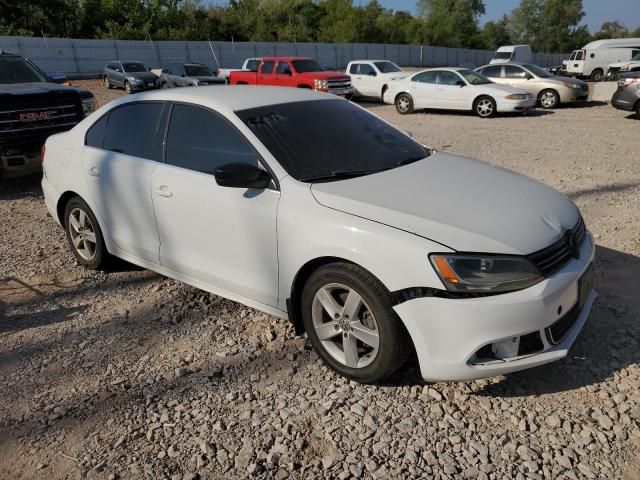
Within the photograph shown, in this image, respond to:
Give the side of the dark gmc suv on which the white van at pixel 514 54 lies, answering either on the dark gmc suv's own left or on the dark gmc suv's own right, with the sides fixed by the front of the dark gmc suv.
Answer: on the dark gmc suv's own left

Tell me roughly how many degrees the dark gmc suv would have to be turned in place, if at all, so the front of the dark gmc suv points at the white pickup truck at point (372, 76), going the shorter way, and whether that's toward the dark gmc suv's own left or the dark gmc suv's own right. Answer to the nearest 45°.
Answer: approximately 90° to the dark gmc suv's own left

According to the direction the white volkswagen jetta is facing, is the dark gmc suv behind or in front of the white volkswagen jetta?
behind

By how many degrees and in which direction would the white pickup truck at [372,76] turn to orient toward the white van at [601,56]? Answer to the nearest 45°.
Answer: approximately 90° to its left

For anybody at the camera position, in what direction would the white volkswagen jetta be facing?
facing the viewer and to the right of the viewer

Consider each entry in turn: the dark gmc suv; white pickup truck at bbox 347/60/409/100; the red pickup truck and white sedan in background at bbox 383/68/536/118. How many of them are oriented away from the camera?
0

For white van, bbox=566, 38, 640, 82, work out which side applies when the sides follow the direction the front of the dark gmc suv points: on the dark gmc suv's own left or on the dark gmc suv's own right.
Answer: on the dark gmc suv's own left

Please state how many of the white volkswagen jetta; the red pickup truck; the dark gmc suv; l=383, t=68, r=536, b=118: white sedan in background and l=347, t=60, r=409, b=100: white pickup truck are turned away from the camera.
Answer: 0

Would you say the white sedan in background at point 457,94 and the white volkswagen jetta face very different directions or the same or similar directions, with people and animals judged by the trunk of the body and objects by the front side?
same or similar directions

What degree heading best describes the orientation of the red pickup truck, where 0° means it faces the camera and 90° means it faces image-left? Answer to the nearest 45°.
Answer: approximately 315°

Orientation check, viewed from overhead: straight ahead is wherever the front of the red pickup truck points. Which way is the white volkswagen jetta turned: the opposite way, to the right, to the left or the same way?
the same way

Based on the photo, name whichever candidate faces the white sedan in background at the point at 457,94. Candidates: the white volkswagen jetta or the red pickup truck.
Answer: the red pickup truck

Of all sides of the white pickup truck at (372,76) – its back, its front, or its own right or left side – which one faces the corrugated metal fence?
back

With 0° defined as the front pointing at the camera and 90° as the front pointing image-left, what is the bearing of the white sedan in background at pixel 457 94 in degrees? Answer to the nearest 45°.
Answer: approximately 315°

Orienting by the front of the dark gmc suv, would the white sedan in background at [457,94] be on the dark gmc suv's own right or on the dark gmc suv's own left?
on the dark gmc suv's own left

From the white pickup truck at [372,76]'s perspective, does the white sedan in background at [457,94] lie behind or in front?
in front
